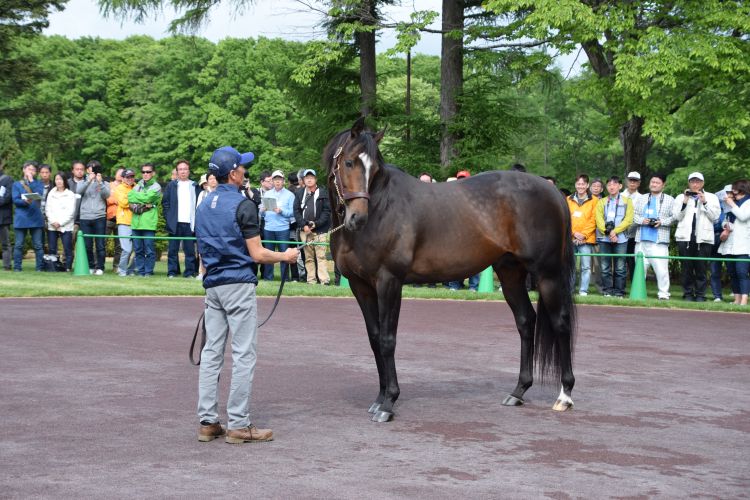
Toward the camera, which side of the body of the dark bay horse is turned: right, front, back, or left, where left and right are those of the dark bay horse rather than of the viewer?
left

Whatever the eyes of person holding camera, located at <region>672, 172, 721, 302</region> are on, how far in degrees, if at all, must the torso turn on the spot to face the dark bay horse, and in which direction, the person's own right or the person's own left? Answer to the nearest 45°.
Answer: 0° — they already face it

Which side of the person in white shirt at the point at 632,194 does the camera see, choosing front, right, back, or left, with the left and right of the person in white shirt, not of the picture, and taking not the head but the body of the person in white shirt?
front

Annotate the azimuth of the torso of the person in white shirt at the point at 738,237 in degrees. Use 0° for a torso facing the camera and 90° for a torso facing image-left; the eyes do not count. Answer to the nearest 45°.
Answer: approximately 45°

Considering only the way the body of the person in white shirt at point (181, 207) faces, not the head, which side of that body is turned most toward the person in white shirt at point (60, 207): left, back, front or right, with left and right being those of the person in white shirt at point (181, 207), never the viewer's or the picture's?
right

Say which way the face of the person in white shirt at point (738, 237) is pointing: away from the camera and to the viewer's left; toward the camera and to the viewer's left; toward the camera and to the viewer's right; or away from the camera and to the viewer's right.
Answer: toward the camera and to the viewer's left

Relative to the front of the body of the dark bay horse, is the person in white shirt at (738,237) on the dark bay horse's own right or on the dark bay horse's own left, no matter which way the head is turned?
on the dark bay horse's own right

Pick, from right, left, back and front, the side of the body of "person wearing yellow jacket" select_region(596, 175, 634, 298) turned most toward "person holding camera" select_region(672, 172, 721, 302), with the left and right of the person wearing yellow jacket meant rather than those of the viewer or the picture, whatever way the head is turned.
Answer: left

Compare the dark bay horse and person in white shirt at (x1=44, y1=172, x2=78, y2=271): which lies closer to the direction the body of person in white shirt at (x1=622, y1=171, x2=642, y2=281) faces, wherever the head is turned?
the dark bay horse

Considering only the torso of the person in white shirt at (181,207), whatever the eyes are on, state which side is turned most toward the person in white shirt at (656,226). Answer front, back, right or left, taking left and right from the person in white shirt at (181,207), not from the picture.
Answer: left

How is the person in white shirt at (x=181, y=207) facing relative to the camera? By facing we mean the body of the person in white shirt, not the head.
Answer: toward the camera

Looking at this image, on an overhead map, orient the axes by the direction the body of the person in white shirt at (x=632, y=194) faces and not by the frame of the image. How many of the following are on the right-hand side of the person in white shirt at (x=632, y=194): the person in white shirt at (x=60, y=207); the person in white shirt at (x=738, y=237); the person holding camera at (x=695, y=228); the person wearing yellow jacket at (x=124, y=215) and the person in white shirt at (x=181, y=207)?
3

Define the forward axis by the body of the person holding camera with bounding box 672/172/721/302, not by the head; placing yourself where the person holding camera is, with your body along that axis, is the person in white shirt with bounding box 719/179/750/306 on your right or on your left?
on your left

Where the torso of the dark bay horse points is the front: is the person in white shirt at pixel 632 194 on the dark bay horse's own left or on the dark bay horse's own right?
on the dark bay horse's own right

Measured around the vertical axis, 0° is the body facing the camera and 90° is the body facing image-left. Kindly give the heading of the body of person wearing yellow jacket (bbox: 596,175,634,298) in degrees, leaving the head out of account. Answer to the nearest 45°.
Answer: approximately 0°

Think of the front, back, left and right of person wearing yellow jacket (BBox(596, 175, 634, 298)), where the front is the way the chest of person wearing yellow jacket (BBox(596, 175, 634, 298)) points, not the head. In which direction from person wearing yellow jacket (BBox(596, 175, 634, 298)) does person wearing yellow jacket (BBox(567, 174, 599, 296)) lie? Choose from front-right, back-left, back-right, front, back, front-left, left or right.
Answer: right

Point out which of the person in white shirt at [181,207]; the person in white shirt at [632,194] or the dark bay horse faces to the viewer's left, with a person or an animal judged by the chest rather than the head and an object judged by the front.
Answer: the dark bay horse

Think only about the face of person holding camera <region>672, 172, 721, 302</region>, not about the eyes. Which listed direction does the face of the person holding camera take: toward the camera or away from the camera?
toward the camera

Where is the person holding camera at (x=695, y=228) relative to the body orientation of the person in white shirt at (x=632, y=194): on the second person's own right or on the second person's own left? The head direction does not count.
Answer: on the second person's own left

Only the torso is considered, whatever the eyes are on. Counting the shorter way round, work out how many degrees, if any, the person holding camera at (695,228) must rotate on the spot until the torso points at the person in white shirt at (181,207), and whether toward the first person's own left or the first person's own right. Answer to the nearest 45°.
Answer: approximately 90° to the first person's own right

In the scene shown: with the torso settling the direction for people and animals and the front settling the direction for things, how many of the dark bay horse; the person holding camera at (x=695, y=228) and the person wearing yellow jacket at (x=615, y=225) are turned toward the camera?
2
